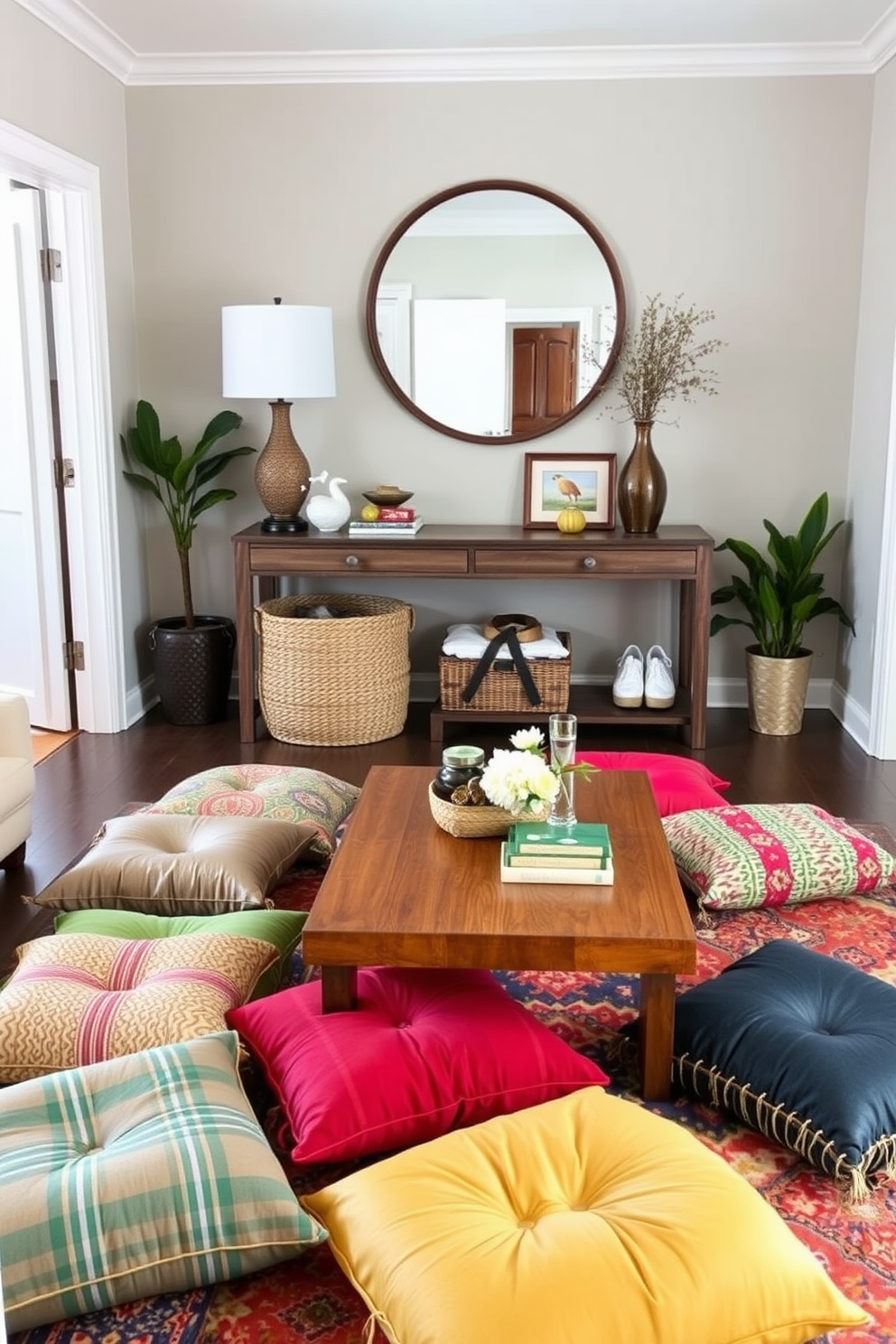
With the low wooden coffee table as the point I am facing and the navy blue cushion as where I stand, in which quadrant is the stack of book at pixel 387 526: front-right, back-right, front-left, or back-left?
front-right

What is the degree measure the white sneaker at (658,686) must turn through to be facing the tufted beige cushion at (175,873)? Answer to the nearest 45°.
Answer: approximately 45° to its right

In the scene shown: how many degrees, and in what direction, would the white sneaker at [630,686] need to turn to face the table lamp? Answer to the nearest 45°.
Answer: approximately 90° to its right

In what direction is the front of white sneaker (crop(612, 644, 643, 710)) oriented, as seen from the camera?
facing the viewer

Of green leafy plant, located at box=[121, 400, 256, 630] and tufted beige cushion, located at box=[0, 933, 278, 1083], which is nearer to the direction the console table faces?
the tufted beige cushion

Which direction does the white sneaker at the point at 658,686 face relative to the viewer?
toward the camera

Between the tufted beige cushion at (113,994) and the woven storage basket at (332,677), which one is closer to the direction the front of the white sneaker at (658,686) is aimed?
the tufted beige cushion

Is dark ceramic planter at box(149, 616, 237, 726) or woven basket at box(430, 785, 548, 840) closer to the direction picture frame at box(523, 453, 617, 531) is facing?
the woven basket

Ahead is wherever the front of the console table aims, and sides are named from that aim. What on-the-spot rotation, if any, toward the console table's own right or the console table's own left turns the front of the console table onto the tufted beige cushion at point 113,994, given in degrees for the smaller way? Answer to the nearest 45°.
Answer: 0° — it already faces it

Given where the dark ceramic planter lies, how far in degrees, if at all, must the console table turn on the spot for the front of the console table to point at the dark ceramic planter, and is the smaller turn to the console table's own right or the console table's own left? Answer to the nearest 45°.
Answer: approximately 90° to the console table's own right

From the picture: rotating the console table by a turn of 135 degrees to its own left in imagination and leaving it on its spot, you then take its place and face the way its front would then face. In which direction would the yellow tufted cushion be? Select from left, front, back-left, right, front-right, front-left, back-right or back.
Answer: back-right

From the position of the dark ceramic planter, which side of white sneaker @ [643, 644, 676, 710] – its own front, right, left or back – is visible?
right
